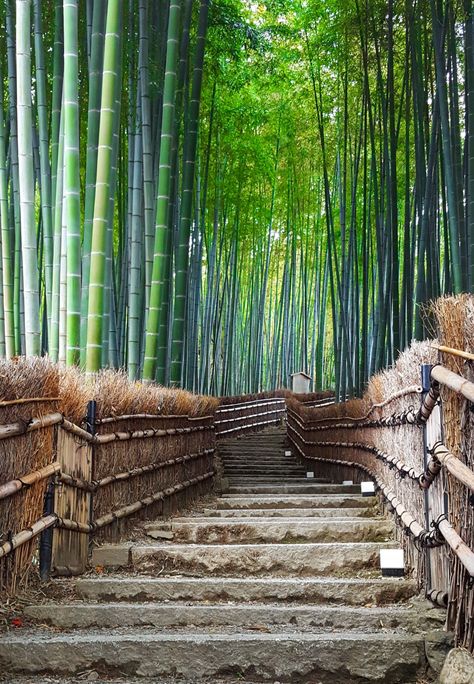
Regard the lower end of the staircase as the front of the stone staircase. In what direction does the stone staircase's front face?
toward the camera

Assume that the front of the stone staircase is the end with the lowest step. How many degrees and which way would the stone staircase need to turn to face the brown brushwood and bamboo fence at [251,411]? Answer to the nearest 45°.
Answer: approximately 180°

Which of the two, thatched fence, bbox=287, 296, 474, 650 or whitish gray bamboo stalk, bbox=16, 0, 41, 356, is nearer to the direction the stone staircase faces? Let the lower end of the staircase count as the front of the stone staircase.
the thatched fence

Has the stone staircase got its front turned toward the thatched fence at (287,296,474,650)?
no

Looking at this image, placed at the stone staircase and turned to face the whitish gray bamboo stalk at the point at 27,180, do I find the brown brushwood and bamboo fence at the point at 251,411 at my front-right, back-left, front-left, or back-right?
front-right

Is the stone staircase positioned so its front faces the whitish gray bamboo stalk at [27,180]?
no
